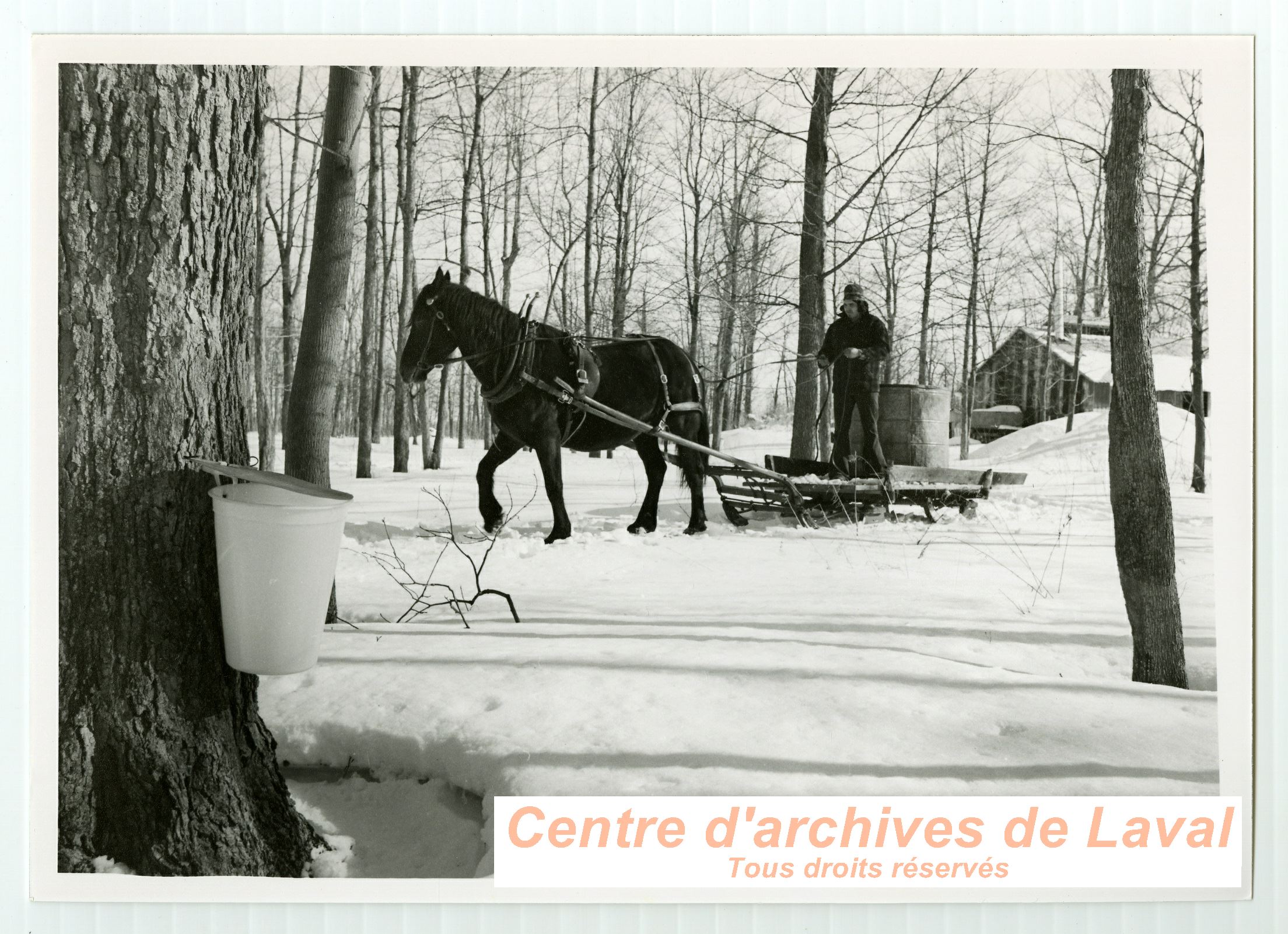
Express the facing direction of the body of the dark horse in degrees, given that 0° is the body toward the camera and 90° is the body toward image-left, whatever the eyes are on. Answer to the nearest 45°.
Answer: approximately 90°

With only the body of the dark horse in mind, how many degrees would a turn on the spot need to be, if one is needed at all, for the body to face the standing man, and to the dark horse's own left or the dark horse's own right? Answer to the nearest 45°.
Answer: approximately 180°

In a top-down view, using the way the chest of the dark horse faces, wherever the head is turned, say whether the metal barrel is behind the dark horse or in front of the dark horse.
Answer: behind

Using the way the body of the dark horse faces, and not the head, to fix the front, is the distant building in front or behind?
behind

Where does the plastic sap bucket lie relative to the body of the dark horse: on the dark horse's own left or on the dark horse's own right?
on the dark horse's own left

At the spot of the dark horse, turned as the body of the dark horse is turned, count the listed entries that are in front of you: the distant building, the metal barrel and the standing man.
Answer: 0
